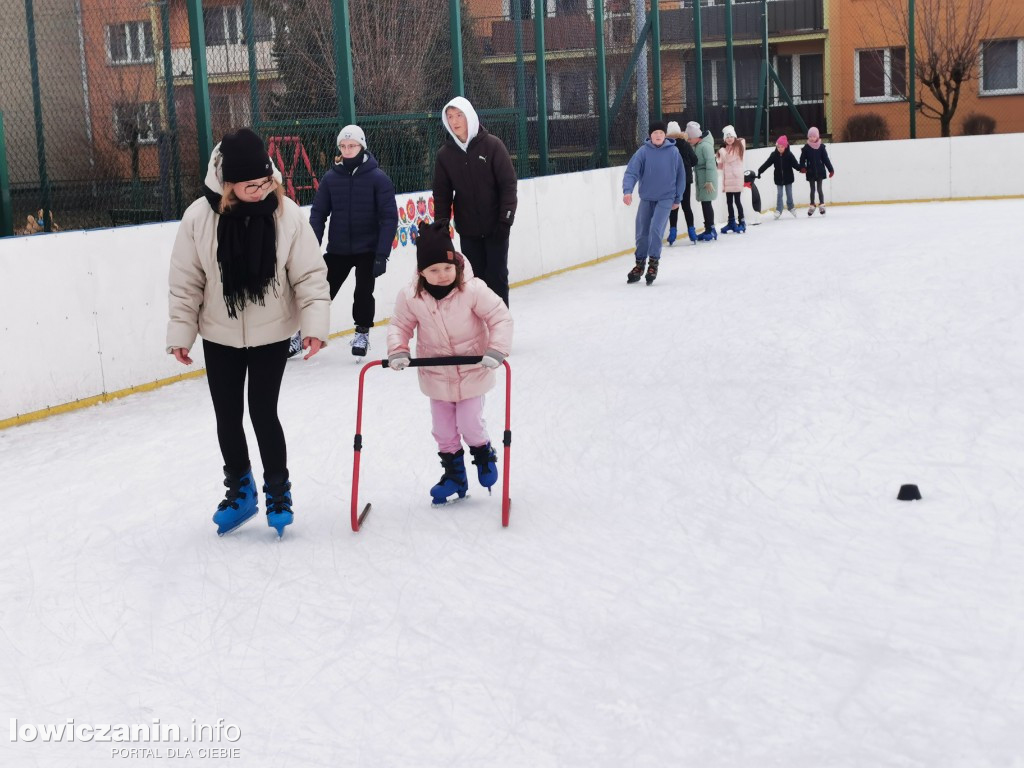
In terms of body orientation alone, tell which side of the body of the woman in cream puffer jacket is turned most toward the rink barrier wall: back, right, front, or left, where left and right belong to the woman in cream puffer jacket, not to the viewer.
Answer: back

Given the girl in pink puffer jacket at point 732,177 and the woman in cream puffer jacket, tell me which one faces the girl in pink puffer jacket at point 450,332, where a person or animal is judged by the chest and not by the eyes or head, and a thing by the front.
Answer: the girl in pink puffer jacket at point 732,177

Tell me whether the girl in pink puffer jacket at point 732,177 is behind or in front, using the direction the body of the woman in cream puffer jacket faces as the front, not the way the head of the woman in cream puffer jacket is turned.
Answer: behind

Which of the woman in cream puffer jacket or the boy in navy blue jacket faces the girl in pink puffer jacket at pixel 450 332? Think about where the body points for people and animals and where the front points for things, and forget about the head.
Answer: the boy in navy blue jacket

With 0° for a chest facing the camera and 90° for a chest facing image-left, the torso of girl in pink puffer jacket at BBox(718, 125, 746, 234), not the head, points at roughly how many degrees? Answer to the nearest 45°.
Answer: approximately 0°

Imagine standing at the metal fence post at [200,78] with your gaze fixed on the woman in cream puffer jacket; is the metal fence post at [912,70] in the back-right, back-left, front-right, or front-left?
back-left
